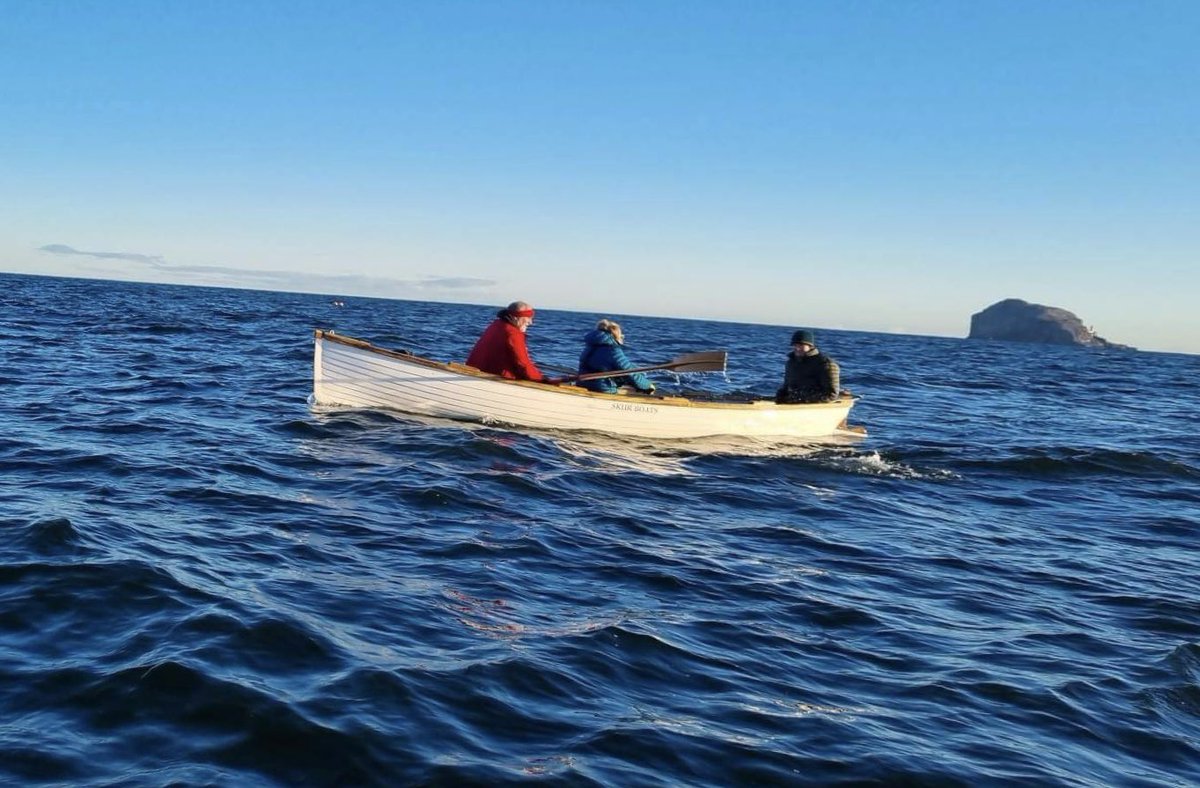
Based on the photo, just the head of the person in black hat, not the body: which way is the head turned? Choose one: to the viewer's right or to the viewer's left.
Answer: to the viewer's left

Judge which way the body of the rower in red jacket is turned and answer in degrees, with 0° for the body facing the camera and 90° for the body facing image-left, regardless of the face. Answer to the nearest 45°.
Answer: approximately 270°

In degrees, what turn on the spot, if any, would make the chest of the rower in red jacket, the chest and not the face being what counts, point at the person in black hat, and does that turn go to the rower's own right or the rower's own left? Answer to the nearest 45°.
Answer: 0° — they already face them

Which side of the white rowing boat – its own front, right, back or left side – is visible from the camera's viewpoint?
left
